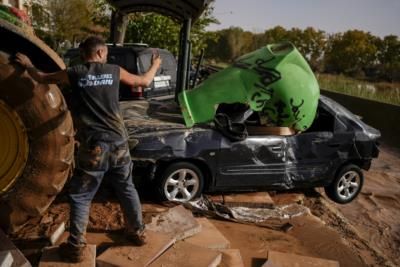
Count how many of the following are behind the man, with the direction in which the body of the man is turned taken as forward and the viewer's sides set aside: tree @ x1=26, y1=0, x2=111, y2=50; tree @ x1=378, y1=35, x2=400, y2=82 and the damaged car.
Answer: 0

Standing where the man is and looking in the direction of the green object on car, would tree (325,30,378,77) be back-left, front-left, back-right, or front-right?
front-left

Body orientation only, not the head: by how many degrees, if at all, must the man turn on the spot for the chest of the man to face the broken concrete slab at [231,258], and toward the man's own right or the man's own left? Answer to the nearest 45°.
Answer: approximately 90° to the man's own right

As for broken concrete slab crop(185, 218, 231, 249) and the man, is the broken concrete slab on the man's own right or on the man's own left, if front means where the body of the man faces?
on the man's own right

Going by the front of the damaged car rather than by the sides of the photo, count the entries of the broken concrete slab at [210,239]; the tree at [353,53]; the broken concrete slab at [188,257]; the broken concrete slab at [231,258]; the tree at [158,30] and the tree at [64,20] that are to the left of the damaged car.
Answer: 3

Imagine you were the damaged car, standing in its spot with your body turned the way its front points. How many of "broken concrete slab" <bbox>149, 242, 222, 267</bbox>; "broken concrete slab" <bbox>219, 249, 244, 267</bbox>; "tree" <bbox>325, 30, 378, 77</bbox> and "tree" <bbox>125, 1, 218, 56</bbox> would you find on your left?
2

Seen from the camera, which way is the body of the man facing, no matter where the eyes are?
away from the camera

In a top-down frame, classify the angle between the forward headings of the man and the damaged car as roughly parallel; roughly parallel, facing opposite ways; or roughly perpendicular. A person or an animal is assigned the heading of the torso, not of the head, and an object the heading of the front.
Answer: roughly perpendicular
